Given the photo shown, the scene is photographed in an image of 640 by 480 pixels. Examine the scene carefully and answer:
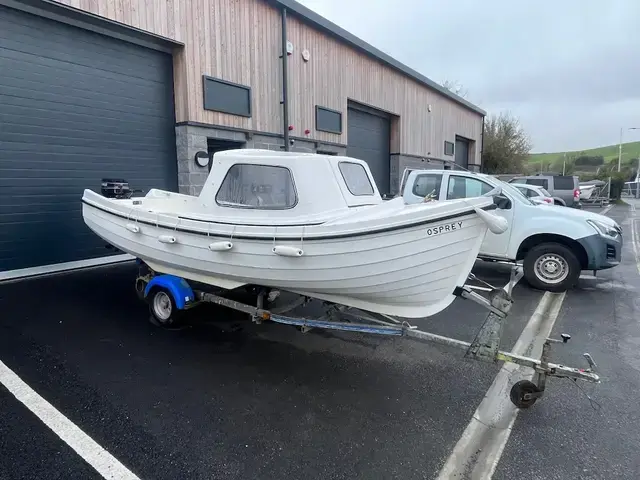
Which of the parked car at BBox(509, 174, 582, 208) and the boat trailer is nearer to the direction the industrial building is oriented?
the boat trailer

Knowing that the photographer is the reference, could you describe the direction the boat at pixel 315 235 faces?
facing the viewer and to the right of the viewer

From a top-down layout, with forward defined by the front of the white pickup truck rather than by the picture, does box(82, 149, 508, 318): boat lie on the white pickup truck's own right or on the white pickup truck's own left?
on the white pickup truck's own right

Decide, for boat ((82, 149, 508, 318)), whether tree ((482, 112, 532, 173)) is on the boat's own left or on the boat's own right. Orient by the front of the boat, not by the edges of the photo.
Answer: on the boat's own left

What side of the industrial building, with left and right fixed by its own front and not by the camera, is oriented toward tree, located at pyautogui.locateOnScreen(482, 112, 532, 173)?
left

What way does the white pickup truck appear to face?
to the viewer's right

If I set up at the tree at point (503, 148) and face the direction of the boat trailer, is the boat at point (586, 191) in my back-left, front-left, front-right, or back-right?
front-left

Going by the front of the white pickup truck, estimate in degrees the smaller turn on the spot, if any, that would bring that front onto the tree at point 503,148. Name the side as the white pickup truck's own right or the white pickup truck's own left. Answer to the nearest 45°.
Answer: approximately 90° to the white pickup truck's own left
